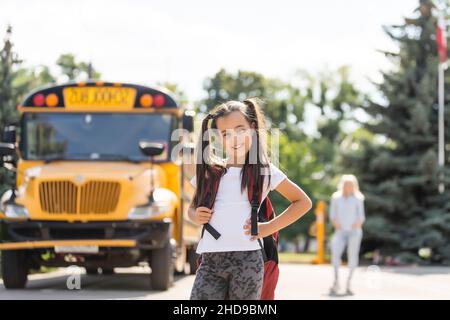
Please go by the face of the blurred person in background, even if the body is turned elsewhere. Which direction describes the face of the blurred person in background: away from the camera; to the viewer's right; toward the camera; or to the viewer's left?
toward the camera

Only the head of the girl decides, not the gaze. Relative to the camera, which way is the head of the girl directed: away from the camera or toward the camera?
toward the camera

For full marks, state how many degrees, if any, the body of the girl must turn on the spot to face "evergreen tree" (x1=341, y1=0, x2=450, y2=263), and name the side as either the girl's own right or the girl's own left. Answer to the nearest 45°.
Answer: approximately 180°

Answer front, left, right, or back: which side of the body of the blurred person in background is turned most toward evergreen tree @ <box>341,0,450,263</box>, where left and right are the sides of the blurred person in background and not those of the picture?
back

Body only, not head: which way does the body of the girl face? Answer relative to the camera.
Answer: toward the camera

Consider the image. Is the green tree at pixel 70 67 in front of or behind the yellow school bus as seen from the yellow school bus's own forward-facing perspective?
behind

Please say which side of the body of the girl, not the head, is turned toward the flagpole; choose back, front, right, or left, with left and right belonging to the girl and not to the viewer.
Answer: back

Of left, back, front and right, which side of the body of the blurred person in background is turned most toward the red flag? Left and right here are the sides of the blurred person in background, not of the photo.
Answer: back

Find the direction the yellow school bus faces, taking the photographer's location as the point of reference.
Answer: facing the viewer

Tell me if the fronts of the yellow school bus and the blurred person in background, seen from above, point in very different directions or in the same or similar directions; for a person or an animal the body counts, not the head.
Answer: same or similar directions

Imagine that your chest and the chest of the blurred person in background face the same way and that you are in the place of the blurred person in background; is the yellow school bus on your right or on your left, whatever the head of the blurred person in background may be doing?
on your right

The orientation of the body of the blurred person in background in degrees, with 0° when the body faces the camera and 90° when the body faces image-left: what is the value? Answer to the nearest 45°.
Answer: approximately 0°

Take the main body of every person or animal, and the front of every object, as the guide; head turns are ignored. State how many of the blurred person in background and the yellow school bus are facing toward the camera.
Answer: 2
